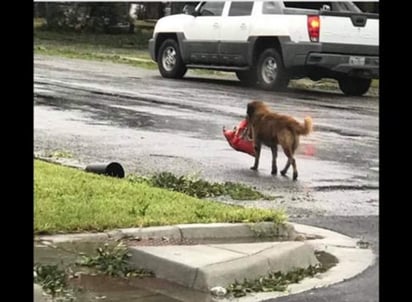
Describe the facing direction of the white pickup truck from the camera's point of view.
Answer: facing away from the viewer and to the left of the viewer

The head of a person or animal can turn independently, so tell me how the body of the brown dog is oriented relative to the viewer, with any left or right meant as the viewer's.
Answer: facing away from the viewer and to the left of the viewer
